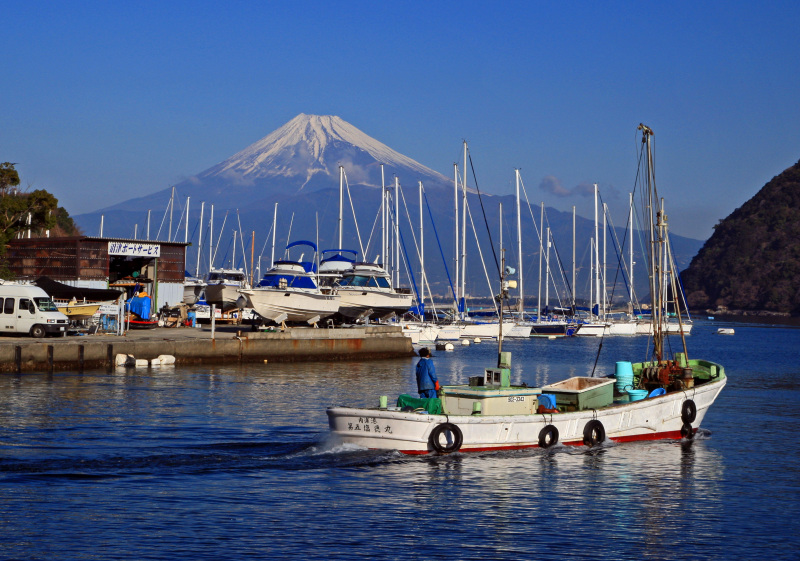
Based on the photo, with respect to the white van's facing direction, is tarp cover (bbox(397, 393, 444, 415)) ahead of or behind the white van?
ahead

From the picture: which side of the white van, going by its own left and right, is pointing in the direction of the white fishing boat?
front

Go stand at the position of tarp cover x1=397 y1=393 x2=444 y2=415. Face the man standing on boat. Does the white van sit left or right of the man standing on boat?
left

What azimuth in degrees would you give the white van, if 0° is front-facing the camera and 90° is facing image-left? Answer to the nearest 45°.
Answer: approximately 315°
